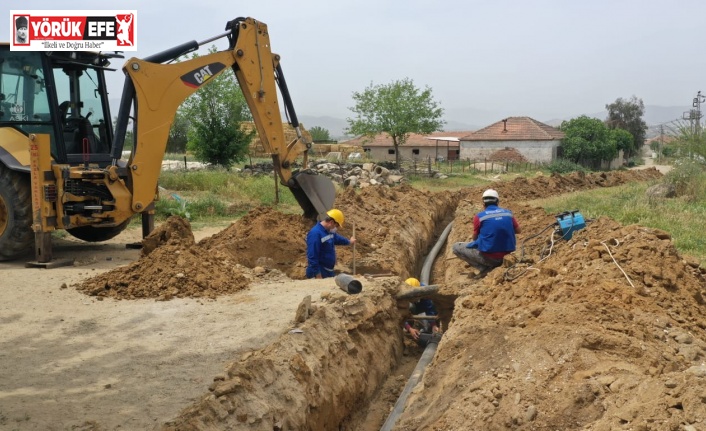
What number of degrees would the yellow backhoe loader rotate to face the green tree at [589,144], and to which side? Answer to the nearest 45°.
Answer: approximately 90° to its right

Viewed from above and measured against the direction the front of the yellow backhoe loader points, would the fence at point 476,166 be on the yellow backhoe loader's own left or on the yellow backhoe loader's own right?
on the yellow backhoe loader's own right

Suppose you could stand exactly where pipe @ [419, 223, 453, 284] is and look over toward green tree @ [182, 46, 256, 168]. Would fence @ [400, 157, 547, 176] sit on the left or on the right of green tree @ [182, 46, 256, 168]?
right

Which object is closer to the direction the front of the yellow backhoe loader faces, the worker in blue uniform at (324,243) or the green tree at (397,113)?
the green tree

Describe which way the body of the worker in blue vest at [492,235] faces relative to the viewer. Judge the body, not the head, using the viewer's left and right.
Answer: facing away from the viewer and to the left of the viewer

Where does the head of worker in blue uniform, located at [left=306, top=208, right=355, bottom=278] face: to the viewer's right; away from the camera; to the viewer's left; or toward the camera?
to the viewer's right

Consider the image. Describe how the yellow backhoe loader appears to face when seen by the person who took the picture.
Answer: facing away from the viewer and to the left of the viewer

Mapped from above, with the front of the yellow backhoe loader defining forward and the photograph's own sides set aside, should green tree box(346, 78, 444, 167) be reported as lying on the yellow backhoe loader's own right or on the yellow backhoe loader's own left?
on the yellow backhoe loader's own right

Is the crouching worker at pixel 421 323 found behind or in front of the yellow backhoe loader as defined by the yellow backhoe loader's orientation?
behind

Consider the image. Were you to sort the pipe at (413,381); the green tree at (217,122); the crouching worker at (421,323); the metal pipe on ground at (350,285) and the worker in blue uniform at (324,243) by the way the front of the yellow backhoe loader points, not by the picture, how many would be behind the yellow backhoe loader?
4

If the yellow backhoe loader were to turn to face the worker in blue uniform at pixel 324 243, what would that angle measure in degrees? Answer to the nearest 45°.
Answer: approximately 180°

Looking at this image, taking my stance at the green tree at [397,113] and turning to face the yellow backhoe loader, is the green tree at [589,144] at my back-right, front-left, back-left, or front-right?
back-left
